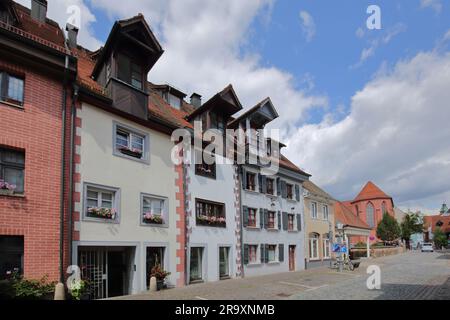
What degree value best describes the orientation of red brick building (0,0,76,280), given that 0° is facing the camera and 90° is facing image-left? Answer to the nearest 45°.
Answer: approximately 315°

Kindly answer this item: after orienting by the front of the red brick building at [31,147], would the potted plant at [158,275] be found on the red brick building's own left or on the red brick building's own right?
on the red brick building's own left
